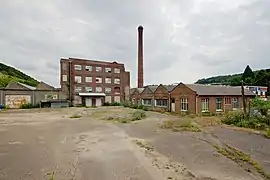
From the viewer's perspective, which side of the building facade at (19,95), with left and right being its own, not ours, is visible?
front

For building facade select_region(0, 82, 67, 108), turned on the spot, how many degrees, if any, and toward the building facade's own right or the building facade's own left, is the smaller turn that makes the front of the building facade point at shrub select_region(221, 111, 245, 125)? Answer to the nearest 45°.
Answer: approximately 45° to the building facade's own left

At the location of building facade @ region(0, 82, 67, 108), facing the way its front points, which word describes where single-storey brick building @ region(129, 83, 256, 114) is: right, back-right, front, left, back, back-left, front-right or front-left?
front-left
